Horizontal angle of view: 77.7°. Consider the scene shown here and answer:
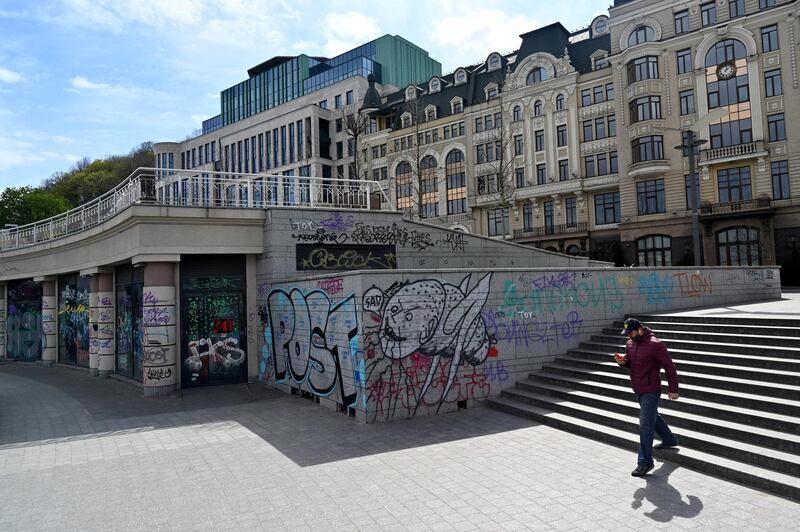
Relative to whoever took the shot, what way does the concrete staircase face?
facing the viewer and to the left of the viewer

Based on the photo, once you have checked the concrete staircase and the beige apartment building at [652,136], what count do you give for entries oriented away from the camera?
0

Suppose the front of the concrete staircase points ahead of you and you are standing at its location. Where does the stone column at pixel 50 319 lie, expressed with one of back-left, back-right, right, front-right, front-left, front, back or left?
front-right

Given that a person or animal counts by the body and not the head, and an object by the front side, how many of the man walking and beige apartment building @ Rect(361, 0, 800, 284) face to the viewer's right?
0

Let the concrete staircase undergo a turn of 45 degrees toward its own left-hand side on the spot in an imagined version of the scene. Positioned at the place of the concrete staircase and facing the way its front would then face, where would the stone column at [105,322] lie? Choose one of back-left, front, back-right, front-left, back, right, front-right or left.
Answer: right
